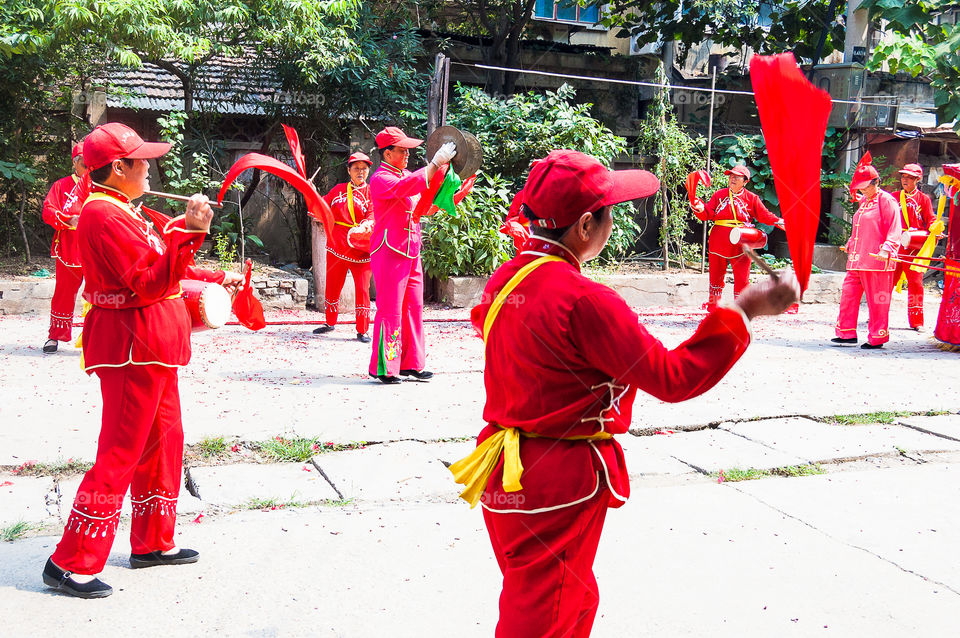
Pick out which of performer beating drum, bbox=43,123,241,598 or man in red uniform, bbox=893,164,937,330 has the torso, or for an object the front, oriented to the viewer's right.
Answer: the performer beating drum

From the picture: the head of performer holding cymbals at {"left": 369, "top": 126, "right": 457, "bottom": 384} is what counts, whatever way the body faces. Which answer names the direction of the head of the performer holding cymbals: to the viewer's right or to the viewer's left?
to the viewer's right

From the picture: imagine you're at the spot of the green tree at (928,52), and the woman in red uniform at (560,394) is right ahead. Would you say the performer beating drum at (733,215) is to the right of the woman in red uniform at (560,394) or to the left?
right

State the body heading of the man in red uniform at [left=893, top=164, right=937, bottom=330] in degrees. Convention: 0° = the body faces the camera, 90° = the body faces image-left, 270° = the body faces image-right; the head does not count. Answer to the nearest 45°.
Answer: approximately 45°

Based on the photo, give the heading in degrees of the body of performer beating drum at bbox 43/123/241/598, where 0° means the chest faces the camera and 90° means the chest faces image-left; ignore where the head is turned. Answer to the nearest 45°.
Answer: approximately 270°

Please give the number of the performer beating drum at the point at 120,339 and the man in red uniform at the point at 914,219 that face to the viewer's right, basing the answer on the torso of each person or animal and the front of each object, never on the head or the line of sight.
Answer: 1

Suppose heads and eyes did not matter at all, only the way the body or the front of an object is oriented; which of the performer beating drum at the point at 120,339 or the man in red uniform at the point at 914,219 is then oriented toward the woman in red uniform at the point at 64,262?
the man in red uniform

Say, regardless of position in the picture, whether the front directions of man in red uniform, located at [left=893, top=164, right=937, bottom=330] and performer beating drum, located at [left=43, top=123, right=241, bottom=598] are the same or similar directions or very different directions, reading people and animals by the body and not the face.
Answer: very different directions

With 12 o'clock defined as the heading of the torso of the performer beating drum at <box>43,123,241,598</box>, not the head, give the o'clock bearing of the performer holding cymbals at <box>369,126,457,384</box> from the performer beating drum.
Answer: The performer holding cymbals is roughly at 10 o'clock from the performer beating drum.
